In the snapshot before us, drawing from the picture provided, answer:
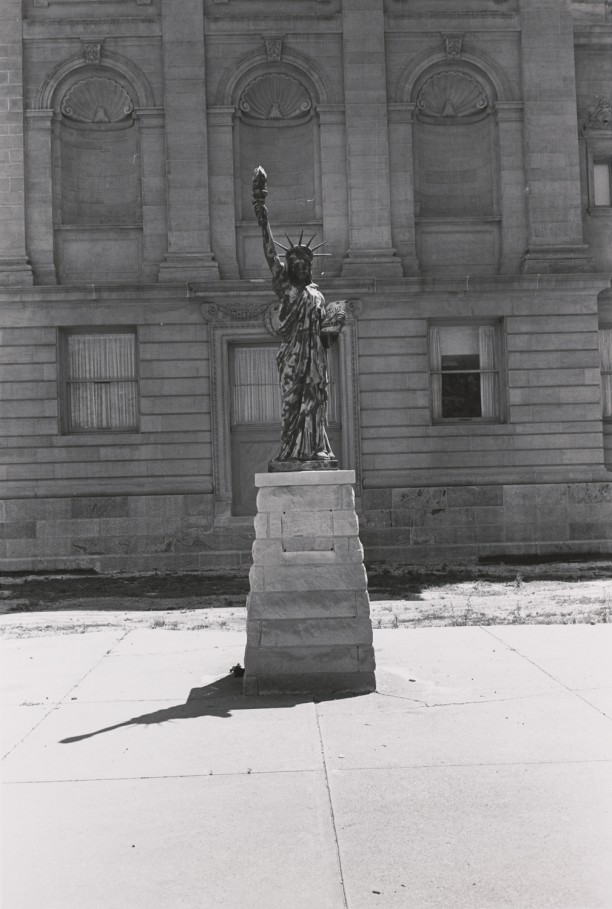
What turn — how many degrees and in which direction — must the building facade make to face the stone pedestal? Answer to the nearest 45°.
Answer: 0° — it already faces it

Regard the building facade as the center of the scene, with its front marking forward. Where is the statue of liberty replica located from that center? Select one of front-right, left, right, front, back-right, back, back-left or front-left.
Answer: front

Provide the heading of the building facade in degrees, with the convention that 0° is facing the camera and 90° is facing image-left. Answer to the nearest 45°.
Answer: approximately 0°
